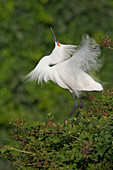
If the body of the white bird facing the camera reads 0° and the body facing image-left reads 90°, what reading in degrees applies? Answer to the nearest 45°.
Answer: approximately 90°
